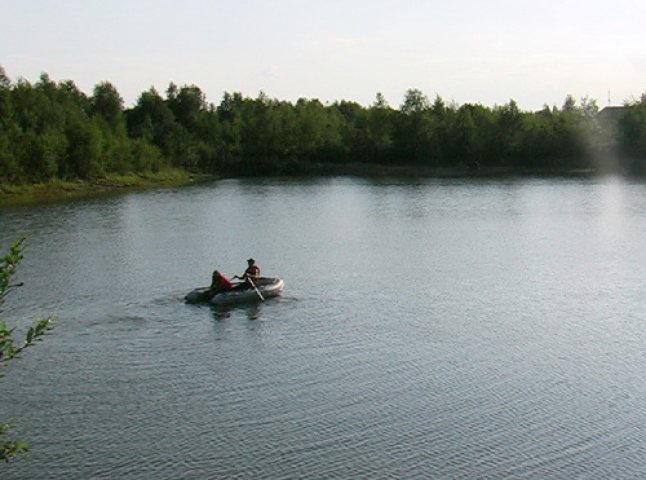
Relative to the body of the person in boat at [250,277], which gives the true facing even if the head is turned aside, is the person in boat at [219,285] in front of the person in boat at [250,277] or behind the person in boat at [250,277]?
in front

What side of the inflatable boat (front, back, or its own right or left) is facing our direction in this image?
right

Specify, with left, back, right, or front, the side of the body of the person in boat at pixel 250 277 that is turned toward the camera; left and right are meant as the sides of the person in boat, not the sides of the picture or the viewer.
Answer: left
